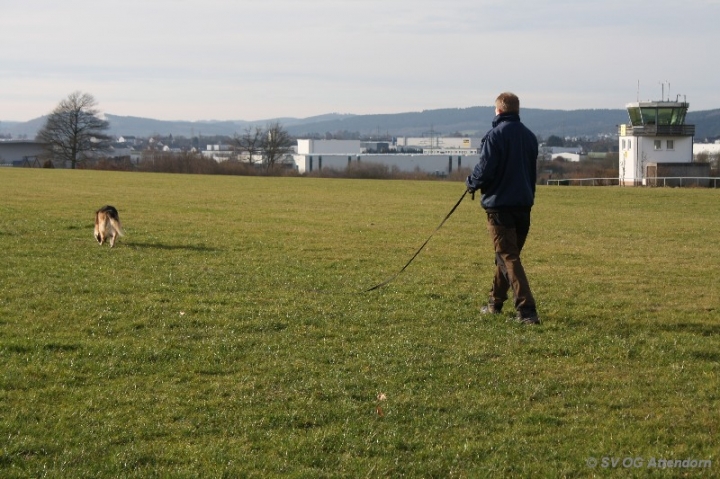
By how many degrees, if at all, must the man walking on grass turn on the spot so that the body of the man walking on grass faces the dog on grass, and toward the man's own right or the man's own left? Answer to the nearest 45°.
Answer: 0° — they already face it

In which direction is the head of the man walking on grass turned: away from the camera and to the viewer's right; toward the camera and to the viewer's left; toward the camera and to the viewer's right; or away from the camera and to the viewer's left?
away from the camera and to the viewer's left

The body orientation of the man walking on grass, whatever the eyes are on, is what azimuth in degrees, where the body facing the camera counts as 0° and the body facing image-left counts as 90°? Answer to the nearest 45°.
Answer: approximately 135°
